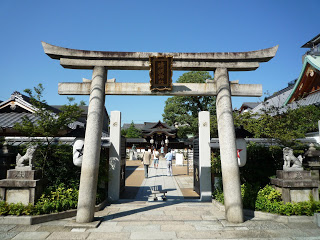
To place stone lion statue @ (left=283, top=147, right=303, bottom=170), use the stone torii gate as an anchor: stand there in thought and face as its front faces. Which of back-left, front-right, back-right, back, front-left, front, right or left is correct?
left

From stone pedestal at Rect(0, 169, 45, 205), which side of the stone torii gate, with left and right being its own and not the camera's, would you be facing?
right

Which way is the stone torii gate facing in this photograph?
toward the camera
